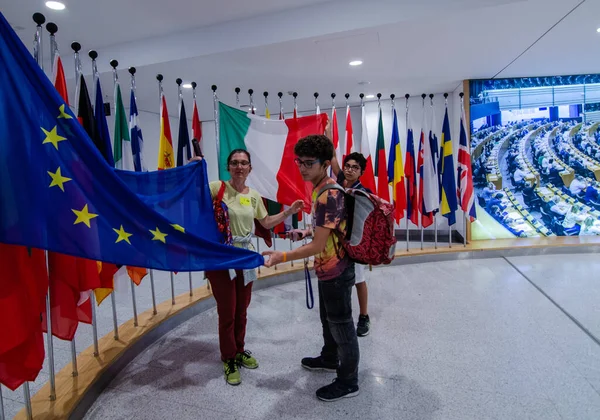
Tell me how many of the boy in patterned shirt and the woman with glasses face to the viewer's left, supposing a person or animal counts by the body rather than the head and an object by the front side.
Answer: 1

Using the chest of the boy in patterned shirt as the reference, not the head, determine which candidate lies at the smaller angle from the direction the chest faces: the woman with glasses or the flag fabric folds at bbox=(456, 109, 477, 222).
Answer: the woman with glasses

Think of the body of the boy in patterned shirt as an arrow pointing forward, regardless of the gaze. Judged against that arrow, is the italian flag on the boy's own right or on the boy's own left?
on the boy's own right

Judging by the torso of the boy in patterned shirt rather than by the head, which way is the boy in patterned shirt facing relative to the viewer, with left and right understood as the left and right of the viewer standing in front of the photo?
facing to the left of the viewer

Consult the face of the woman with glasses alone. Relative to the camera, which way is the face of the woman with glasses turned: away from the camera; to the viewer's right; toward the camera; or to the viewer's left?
toward the camera

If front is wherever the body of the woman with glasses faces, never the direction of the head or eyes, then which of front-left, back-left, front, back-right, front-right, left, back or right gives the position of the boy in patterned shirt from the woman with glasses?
front-left

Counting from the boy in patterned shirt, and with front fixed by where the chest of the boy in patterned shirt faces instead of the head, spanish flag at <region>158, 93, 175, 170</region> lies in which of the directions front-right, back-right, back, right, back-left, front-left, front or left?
front-right

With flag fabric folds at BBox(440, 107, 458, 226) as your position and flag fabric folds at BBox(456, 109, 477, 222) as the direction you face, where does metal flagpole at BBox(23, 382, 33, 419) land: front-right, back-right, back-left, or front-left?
back-right

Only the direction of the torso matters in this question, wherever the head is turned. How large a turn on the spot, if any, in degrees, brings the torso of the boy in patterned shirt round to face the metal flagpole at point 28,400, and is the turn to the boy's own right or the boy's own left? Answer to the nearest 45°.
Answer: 0° — they already face it

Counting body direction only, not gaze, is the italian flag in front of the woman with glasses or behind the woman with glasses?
behind

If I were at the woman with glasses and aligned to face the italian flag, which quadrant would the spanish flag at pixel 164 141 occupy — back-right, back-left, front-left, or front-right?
front-left

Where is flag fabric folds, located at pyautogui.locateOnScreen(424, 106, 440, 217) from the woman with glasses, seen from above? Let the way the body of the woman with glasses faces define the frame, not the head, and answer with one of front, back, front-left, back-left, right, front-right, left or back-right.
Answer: back-left

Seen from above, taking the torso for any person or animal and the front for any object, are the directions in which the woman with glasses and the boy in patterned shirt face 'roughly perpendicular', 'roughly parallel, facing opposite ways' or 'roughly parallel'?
roughly perpendicular

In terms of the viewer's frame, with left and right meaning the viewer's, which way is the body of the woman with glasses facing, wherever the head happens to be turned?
facing the viewer
